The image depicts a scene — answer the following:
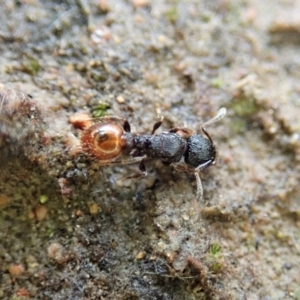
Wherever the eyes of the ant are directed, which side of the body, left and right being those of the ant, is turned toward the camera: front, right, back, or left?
right

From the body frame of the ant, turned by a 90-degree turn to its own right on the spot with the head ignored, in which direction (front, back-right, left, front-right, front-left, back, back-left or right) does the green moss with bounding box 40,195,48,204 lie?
front-right

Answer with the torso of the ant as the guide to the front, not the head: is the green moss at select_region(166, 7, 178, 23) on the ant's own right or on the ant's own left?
on the ant's own left
